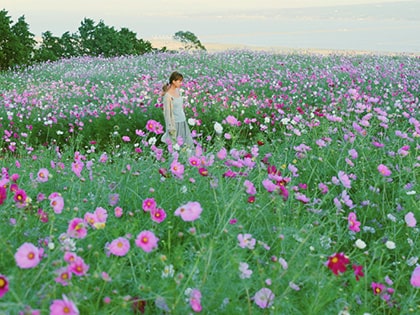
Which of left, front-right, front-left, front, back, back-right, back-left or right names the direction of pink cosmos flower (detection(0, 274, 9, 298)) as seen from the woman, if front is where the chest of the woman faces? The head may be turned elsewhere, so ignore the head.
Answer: front-right

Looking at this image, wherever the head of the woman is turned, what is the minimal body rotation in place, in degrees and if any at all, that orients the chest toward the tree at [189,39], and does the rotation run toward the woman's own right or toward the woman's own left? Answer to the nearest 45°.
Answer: approximately 135° to the woman's own left

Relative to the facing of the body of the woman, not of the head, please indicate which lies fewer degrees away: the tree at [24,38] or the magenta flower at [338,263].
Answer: the magenta flower

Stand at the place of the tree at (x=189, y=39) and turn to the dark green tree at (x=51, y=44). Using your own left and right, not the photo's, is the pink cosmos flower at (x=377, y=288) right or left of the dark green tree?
left

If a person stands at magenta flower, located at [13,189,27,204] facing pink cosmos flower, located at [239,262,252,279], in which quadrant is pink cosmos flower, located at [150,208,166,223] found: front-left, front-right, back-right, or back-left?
front-left

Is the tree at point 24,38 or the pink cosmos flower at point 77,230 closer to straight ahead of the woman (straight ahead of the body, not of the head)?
the pink cosmos flower

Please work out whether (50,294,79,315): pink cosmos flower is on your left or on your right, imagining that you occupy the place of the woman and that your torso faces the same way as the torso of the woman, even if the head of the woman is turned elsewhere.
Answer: on your right

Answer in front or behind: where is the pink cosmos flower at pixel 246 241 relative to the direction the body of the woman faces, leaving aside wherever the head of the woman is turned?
in front

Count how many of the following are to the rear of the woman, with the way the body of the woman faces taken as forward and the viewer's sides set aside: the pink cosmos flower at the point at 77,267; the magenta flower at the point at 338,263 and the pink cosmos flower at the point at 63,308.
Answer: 0

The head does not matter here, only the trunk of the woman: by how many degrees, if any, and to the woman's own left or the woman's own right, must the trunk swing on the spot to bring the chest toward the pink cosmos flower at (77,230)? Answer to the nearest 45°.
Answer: approximately 45° to the woman's own right

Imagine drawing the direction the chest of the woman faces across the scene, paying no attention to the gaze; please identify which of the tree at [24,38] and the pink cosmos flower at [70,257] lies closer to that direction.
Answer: the pink cosmos flower

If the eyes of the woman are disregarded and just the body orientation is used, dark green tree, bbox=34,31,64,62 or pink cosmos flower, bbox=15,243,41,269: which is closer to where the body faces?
the pink cosmos flower

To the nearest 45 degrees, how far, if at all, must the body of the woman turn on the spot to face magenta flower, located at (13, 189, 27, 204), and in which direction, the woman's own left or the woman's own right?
approximately 45° to the woman's own right

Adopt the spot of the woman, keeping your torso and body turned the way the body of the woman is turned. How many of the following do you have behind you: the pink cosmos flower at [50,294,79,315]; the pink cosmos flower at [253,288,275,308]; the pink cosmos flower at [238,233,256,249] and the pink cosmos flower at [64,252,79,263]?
0
